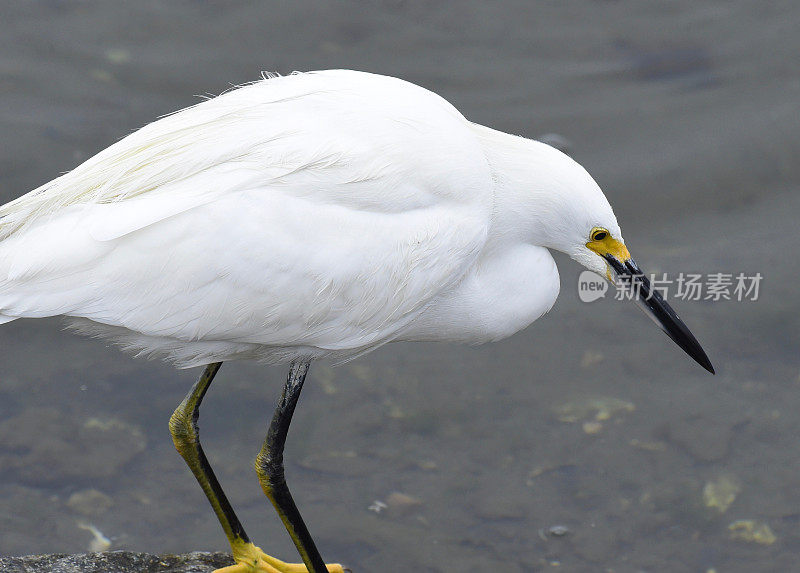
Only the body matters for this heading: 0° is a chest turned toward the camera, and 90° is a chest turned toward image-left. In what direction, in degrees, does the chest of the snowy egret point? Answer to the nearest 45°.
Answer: approximately 270°
